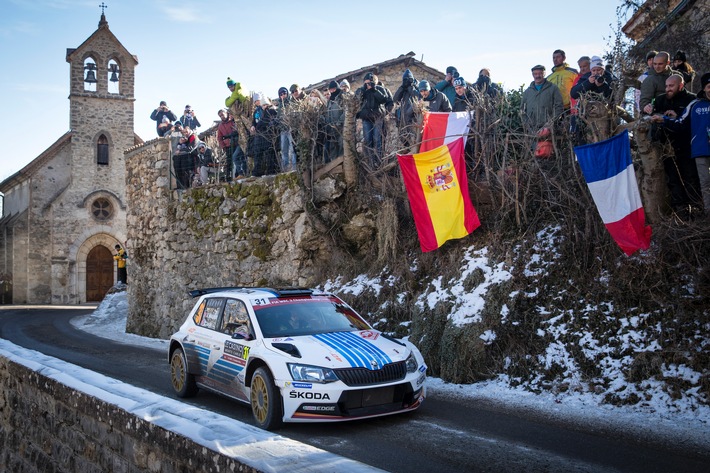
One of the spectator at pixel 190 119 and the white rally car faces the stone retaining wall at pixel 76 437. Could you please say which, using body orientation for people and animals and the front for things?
the spectator

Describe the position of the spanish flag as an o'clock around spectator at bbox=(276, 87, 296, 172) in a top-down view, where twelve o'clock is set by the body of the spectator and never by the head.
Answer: The spanish flag is roughly at 11 o'clock from the spectator.

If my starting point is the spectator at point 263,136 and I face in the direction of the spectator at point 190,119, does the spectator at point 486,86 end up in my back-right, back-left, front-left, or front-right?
back-right

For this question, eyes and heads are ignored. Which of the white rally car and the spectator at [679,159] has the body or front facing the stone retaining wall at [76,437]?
the spectator

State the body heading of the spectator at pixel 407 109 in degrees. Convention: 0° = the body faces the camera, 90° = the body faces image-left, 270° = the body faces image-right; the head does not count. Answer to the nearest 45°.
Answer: approximately 0°

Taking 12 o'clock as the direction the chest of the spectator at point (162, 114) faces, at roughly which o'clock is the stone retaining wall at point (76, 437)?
The stone retaining wall is roughly at 12 o'clock from the spectator.

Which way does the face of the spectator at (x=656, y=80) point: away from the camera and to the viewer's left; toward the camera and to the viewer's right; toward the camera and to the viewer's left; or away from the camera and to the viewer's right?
toward the camera and to the viewer's left

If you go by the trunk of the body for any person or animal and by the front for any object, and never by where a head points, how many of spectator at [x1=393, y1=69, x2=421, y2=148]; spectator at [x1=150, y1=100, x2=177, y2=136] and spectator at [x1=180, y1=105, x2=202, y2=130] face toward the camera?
3

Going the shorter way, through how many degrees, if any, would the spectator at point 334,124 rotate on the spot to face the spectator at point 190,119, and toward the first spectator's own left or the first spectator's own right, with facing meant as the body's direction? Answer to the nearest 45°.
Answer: approximately 90° to the first spectator's own right

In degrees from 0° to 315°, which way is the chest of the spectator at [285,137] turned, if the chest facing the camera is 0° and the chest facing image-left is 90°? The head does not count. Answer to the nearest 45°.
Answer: approximately 0°

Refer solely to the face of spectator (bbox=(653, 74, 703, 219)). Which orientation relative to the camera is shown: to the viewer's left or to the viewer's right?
to the viewer's left
